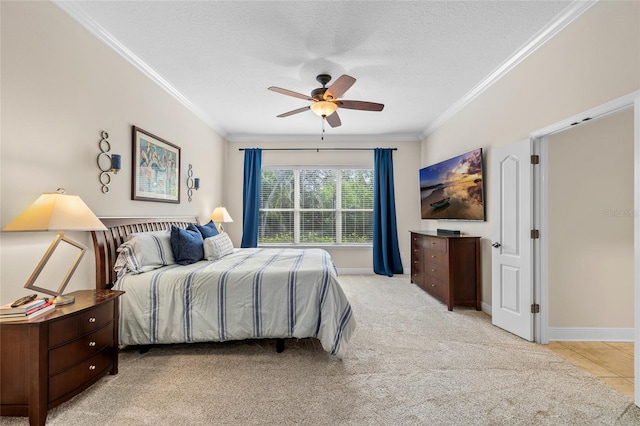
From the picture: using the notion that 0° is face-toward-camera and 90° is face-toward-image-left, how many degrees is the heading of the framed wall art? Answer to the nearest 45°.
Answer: approximately 315°

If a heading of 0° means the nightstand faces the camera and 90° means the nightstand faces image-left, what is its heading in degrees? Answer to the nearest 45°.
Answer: approximately 315°

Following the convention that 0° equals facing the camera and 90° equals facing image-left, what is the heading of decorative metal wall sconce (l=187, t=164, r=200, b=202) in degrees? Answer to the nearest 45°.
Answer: approximately 315°

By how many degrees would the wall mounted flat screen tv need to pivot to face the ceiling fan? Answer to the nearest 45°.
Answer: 0° — it already faces it

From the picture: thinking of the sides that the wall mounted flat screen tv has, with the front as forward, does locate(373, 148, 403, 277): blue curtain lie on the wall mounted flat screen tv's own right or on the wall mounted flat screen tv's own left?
on the wall mounted flat screen tv's own right

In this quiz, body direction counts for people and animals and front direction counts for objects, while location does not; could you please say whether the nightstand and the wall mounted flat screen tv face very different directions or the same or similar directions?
very different directions

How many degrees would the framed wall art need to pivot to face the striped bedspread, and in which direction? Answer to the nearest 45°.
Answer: approximately 45° to its right

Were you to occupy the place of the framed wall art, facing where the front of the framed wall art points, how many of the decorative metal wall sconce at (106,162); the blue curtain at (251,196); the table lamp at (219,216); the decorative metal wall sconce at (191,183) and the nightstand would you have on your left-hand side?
3

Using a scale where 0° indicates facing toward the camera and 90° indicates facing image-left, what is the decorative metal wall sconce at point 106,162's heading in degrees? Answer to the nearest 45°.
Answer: approximately 315°

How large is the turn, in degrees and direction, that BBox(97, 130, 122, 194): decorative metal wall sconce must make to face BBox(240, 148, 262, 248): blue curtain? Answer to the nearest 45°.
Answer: approximately 90° to its left

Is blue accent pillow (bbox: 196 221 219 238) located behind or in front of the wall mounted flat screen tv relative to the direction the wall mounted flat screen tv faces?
in front

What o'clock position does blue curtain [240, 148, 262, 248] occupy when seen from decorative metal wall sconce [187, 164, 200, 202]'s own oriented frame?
The blue curtain is roughly at 9 o'clock from the decorative metal wall sconce.

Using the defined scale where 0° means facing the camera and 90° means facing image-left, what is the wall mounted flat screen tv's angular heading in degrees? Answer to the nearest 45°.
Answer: approximately 45°

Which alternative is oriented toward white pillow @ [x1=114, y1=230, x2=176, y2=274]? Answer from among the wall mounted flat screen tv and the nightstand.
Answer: the wall mounted flat screen tv
